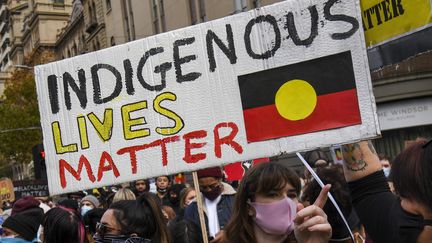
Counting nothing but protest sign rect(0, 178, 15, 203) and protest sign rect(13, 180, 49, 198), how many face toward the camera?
2

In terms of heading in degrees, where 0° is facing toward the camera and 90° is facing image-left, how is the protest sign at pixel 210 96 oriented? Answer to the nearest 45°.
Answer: approximately 0°

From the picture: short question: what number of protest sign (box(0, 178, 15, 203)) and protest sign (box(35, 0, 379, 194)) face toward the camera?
2
